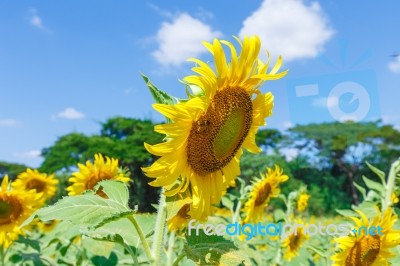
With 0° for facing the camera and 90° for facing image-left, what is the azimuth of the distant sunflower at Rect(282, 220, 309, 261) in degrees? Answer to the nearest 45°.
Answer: approximately 315°

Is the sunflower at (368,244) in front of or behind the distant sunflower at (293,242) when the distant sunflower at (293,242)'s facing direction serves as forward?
in front

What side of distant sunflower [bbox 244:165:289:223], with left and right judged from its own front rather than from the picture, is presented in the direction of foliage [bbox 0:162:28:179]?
back

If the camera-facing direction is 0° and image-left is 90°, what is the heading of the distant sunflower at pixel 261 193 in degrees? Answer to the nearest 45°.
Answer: approximately 315°

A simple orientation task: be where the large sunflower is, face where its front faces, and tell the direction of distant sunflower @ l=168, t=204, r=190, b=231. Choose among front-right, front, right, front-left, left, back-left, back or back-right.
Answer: back-left

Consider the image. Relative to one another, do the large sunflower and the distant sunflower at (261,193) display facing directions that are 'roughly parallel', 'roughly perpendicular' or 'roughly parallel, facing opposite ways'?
roughly parallel

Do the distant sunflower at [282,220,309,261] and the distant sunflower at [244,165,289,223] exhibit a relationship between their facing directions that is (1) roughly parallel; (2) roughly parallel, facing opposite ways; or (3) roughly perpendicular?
roughly parallel

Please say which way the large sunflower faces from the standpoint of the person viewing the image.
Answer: facing the viewer and to the right of the viewer

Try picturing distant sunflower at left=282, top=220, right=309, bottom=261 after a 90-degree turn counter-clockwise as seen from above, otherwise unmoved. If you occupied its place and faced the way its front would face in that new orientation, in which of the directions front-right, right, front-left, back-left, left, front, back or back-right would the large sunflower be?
back-right
